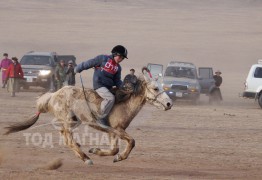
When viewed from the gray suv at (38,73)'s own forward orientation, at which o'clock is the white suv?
The white suv is roughly at 10 o'clock from the gray suv.

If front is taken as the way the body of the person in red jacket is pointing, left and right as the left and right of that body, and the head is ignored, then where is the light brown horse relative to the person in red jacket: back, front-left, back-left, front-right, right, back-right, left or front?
front

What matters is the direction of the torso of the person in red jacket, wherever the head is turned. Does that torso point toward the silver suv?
no

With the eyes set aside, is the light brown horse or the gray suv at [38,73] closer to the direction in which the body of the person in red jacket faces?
the light brown horse

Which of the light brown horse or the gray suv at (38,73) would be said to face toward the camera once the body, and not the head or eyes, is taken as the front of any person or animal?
the gray suv

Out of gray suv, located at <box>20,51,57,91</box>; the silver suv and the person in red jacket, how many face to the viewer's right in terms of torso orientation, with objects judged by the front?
0

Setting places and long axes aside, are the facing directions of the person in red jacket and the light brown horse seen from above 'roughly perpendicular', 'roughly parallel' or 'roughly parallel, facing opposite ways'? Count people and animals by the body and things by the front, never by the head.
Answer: roughly perpendicular

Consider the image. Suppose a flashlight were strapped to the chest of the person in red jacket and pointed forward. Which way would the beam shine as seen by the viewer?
toward the camera

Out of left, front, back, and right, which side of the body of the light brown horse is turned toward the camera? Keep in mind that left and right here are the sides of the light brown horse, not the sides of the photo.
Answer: right

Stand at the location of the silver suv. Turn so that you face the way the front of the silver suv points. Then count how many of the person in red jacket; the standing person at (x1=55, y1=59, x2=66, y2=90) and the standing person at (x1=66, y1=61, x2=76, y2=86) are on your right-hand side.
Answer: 3

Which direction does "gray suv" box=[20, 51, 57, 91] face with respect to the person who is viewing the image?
facing the viewer

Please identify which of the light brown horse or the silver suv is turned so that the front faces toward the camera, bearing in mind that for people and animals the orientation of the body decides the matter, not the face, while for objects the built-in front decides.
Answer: the silver suv

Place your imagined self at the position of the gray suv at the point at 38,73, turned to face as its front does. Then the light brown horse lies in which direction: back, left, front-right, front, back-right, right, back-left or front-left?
front

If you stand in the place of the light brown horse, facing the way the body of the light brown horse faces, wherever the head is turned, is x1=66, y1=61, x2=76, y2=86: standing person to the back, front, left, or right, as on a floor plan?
left

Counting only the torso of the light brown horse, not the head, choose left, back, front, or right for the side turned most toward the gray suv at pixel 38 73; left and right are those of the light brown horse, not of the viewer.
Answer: left

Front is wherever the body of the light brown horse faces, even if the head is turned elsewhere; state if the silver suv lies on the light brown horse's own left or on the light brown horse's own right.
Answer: on the light brown horse's own left

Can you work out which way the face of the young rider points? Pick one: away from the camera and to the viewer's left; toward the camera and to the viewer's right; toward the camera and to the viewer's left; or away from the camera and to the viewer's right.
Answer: toward the camera and to the viewer's right

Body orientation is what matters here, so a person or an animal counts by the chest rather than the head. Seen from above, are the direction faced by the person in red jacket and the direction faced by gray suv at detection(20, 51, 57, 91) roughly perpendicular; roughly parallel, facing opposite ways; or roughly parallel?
roughly parallel
